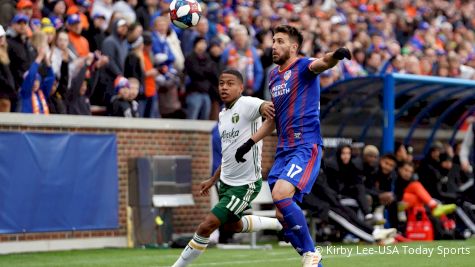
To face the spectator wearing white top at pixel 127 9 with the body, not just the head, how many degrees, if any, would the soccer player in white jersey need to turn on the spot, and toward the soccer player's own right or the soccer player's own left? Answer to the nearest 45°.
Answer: approximately 135° to the soccer player's own right

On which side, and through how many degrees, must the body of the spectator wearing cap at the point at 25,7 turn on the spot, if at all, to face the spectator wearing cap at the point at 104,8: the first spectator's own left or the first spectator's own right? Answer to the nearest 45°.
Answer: approximately 90° to the first spectator's own left

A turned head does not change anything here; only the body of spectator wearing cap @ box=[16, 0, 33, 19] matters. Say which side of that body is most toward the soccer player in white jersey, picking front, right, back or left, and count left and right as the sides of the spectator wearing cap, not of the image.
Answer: front

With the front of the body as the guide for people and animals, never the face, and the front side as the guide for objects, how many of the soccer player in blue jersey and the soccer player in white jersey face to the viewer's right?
0

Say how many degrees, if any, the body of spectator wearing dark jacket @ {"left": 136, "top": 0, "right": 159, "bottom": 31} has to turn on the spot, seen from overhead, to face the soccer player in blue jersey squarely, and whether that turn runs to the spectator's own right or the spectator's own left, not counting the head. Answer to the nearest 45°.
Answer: approximately 45° to the spectator's own right

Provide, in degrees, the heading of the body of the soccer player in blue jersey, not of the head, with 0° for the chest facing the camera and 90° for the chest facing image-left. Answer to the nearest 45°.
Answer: approximately 45°

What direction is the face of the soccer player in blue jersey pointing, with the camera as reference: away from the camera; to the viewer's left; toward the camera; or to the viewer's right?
to the viewer's left

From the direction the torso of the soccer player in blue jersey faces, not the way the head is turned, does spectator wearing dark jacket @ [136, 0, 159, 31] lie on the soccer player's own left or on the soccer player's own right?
on the soccer player's own right
